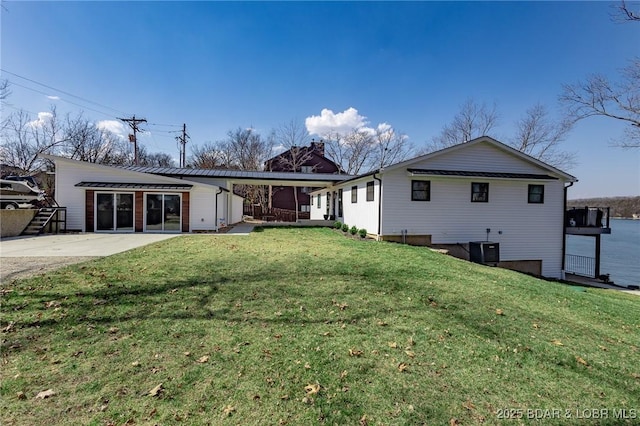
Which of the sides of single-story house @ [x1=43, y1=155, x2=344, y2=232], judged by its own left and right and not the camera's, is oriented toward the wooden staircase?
right

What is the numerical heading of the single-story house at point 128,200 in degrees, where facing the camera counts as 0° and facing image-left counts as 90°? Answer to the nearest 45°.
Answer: approximately 0°

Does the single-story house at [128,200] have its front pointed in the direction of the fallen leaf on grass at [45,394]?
yes

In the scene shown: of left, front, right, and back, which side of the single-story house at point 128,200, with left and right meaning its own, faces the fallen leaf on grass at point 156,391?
front

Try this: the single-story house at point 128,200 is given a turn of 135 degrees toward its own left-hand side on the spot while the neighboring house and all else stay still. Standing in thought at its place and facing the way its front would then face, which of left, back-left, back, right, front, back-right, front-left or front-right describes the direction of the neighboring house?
front
